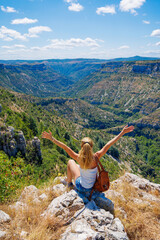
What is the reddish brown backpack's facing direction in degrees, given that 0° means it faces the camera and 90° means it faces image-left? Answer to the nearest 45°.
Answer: approximately 315°

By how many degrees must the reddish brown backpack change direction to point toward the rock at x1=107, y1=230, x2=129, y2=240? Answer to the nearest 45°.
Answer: approximately 45° to its right

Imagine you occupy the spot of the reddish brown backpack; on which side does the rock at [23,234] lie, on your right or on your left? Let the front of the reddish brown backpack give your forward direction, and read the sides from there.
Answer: on your right

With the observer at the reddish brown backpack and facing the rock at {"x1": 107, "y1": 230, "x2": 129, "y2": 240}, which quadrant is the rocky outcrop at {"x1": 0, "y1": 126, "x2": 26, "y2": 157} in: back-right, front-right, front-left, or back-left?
back-right

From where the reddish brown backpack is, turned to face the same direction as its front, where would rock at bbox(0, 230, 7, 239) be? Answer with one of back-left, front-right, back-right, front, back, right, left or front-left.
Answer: right

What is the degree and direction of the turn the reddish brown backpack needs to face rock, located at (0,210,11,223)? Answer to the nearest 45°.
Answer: approximately 90° to its right

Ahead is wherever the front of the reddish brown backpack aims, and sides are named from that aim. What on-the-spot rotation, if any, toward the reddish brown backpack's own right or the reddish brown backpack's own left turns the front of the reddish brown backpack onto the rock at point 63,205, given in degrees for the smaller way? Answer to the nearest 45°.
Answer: approximately 90° to the reddish brown backpack's own right
